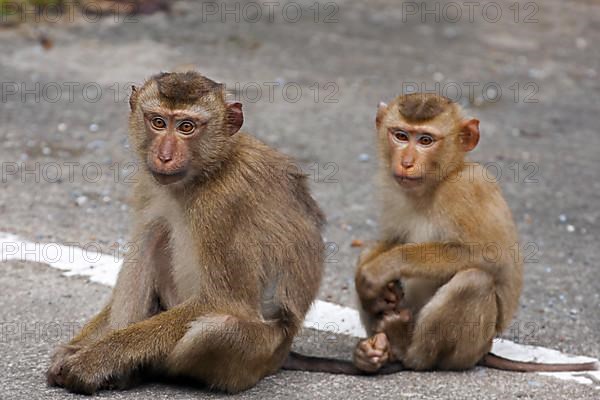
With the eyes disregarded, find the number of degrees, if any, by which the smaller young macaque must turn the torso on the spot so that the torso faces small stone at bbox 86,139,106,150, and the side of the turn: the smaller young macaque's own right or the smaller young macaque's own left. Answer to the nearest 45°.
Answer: approximately 90° to the smaller young macaque's own right

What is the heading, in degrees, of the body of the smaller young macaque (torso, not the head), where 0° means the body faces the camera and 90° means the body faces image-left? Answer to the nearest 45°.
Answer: approximately 45°

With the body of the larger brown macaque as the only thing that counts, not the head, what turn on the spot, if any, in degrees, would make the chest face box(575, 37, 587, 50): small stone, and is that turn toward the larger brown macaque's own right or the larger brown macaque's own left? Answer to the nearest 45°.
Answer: approximately 180°

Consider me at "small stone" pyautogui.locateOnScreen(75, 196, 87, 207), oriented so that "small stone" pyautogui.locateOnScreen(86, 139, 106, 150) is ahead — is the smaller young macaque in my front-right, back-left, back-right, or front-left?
back-right

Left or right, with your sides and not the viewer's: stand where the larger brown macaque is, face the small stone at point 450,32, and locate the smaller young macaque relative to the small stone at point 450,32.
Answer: right

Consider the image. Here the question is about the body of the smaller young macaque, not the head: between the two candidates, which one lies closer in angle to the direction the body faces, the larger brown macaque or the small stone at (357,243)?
the larger brown macaque

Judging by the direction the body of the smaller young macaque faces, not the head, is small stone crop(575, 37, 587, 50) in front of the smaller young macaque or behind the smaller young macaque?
behind

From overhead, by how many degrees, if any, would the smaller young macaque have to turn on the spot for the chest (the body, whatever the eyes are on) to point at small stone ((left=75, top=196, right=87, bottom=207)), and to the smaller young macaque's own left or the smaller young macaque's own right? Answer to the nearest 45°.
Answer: approximately 90° to the smaller young macaque's own right

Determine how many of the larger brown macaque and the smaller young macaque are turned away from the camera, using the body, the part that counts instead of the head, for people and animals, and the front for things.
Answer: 0

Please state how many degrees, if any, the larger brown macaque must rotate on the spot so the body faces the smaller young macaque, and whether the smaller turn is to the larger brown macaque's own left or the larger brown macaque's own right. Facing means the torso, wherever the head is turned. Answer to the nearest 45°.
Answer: approximately 135° to the larger brown macaque's own left

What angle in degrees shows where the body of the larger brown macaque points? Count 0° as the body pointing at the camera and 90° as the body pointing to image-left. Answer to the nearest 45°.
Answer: approximately 45°
